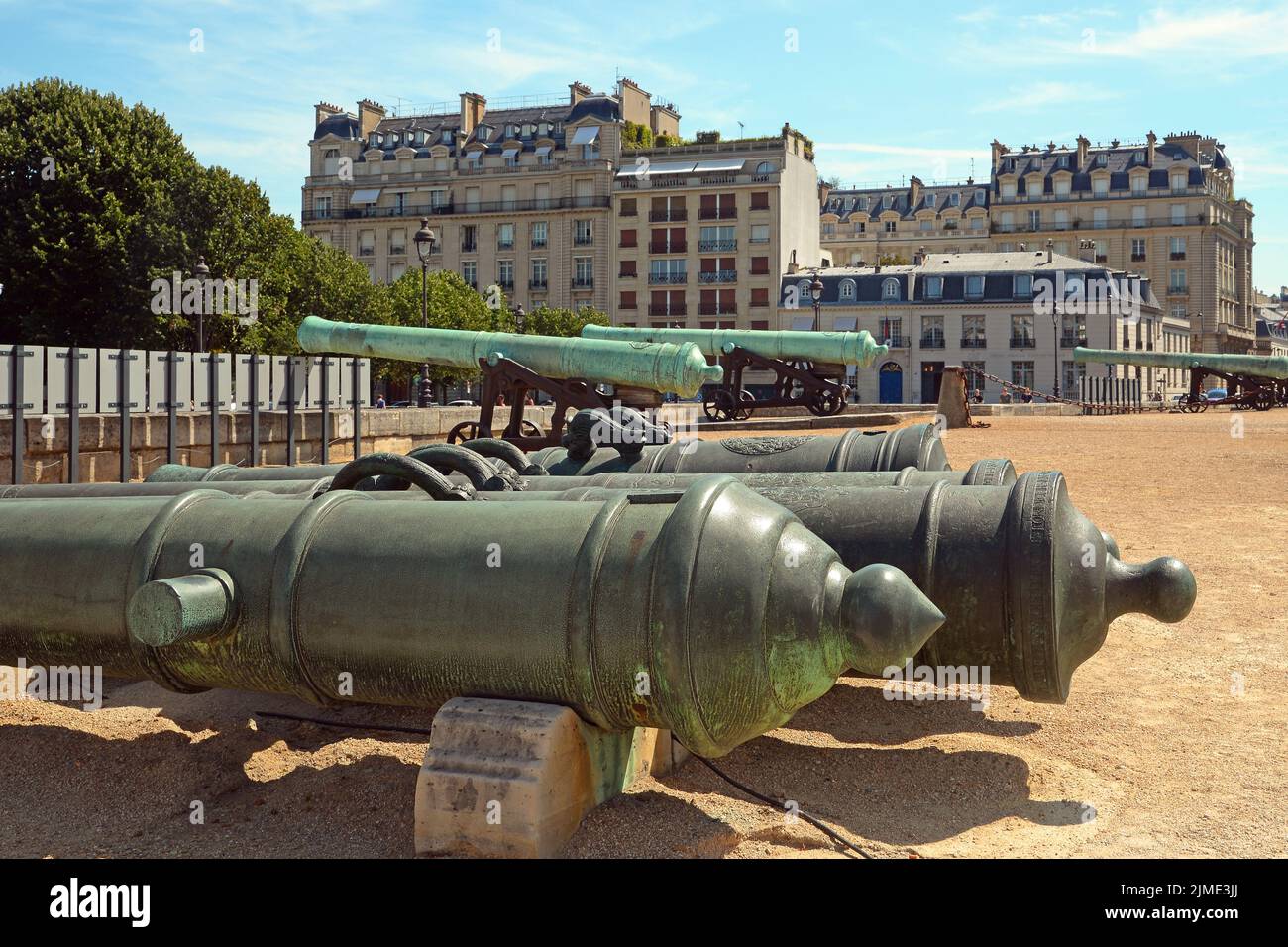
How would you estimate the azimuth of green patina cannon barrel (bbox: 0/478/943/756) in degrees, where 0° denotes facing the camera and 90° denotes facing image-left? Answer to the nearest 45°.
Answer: approximately 135°

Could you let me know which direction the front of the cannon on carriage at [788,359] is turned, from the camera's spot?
facing to the left of the viewer

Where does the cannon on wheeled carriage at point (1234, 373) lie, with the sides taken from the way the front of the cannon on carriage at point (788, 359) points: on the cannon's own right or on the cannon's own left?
on the cannon's own right

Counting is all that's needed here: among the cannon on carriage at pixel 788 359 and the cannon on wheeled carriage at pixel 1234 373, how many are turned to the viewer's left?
2

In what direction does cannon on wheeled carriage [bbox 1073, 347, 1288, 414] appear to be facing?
to the viewer's left

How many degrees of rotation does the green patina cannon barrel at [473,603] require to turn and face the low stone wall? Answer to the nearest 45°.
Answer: approximately 45° to its right

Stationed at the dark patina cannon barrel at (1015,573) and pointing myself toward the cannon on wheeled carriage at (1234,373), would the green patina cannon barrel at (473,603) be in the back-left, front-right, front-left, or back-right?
back-left

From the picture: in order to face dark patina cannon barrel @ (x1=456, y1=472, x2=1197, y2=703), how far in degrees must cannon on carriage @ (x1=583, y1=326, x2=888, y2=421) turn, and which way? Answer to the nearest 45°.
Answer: approximately 90° to its left

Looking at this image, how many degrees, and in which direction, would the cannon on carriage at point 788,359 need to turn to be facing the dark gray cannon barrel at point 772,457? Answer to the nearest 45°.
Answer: approximately 90° to its left
